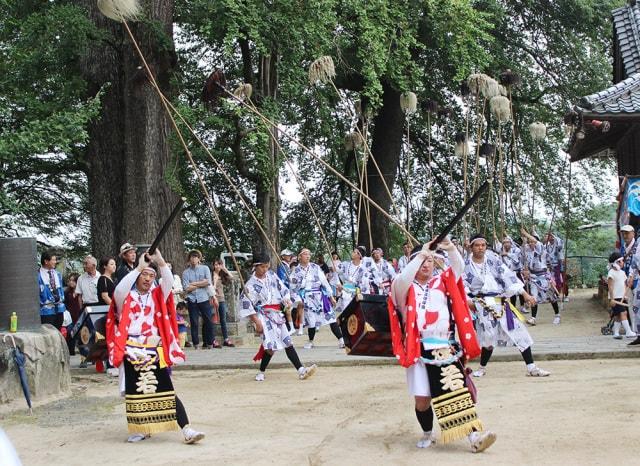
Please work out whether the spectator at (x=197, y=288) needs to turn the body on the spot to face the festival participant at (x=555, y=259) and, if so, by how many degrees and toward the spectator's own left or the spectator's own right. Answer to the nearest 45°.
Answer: approximately 135° to the spectator's own left

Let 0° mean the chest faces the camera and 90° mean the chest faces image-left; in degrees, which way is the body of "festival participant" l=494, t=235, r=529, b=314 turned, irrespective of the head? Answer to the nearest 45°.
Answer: approximately 45°

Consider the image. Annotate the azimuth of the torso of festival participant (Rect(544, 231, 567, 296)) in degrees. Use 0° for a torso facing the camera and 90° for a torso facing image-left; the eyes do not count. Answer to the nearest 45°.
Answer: approximately 45°

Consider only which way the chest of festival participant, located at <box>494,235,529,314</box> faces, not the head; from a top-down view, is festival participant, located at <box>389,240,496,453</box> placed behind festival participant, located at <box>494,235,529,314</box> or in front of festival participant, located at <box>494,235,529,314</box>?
in front

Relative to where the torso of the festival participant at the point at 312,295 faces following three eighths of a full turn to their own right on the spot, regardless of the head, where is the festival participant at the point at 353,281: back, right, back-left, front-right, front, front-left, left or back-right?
right

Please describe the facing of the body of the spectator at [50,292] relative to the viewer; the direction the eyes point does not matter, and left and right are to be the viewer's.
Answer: facing the viewer and to the right of the viewer

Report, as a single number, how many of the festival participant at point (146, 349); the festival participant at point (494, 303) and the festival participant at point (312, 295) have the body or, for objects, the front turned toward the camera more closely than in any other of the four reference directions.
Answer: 3

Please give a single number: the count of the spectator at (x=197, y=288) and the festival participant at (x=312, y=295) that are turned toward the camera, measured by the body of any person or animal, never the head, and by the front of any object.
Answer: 2

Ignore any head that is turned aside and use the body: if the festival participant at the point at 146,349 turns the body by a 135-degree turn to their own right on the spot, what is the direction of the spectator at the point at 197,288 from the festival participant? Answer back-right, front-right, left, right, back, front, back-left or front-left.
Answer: front-right

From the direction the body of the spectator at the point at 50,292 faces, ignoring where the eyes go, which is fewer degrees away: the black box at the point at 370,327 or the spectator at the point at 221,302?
the black box

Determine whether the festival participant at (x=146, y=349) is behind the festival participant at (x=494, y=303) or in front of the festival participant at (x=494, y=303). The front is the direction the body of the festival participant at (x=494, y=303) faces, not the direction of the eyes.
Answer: in front
